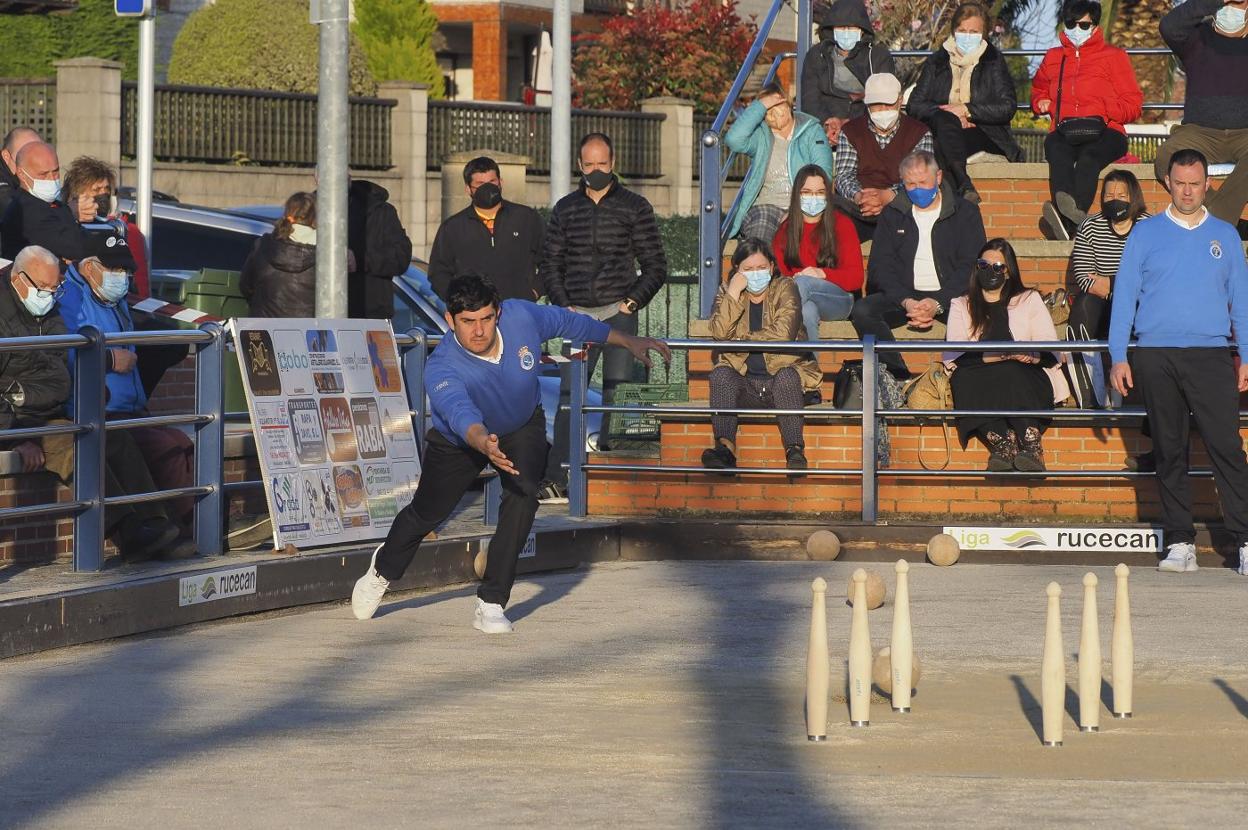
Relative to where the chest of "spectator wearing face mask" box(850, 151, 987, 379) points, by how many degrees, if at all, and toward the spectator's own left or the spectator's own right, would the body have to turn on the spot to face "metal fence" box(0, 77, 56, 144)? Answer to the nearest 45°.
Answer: approximately 135° to the spectator's own right

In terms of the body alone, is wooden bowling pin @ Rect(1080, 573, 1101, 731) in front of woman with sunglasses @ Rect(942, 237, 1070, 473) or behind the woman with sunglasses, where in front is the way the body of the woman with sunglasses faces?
in front

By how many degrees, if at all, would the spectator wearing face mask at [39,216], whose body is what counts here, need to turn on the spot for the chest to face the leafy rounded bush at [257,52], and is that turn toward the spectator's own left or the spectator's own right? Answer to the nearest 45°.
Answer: approximately 135° to the spectator's own left

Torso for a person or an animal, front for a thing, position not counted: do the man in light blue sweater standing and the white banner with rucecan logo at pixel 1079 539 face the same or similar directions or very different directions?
same or similar directions

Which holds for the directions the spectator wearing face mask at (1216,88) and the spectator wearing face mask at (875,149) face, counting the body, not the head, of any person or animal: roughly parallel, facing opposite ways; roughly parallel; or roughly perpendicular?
roughly parallel

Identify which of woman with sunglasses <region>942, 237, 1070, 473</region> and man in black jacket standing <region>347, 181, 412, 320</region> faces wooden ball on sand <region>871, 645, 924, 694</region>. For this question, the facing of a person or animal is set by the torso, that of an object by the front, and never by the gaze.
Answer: the woman with sunglasses

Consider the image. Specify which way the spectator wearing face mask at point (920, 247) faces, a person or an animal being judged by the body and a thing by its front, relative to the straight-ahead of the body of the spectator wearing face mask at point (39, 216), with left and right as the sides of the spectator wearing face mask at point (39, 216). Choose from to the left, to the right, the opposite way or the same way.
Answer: to the right

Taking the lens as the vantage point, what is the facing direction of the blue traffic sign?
facing the viewer

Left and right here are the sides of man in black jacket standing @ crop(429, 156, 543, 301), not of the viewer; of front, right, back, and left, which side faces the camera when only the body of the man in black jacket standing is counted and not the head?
front

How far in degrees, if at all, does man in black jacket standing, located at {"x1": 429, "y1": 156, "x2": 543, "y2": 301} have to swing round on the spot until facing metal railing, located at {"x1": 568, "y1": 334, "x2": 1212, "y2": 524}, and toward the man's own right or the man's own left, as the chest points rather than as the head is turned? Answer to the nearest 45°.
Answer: approximately 90° to the man's own left

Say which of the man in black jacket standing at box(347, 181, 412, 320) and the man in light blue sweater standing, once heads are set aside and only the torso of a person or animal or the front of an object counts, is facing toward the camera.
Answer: the man in light blue sweater standing

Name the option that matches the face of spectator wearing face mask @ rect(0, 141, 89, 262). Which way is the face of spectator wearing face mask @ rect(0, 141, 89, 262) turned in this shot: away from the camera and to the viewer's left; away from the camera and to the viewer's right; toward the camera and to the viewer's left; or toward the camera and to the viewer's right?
toward the camera and to the viewer's right

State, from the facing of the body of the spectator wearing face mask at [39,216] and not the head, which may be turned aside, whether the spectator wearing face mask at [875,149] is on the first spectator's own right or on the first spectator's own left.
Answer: on the first spectator's own left

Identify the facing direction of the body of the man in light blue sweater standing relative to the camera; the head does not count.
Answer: toward the camera

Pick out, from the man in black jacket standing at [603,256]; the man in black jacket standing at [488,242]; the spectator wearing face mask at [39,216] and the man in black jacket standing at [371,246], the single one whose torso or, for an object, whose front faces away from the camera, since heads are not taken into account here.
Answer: the man in black jacket standing at [371,246]

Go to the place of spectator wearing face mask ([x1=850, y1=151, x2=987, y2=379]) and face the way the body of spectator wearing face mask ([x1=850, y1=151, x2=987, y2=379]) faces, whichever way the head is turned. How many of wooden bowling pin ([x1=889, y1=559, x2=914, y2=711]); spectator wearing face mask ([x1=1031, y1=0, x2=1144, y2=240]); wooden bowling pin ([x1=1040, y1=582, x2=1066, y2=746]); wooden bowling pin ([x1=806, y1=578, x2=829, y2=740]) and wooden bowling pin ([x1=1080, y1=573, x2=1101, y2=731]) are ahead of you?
4

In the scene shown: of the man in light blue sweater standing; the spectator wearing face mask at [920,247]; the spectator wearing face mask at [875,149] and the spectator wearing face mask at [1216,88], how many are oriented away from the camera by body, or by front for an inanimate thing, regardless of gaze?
0

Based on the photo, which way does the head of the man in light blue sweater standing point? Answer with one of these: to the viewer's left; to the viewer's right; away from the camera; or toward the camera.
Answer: toward the camera

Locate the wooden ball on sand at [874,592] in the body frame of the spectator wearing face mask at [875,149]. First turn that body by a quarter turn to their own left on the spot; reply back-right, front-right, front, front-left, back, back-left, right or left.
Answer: right
